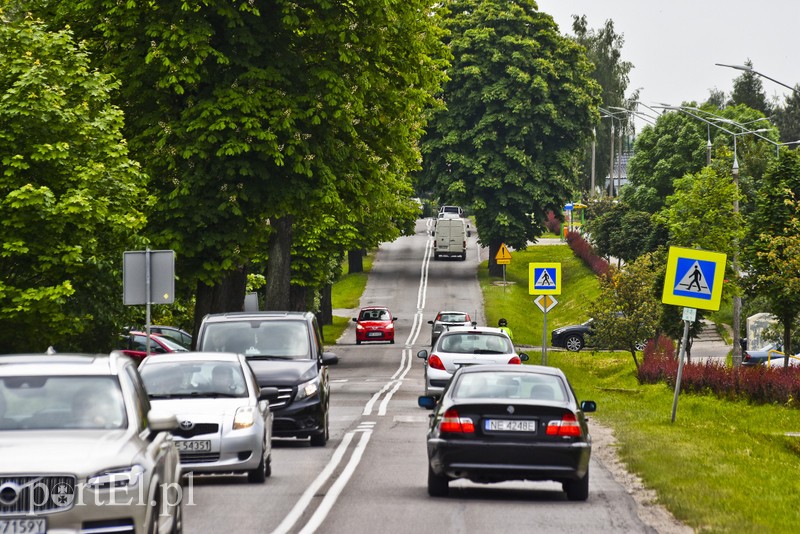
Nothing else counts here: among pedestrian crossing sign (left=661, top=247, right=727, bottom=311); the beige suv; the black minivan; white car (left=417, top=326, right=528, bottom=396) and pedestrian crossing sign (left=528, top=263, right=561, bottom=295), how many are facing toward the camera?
4

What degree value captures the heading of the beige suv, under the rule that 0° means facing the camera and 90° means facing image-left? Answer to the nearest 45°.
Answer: approximately 0°

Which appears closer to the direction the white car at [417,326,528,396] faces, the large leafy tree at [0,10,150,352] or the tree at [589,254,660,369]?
the tree

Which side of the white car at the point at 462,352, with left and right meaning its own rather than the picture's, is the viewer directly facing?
back

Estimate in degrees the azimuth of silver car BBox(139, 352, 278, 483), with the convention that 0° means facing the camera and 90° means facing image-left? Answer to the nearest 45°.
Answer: approximately 0°

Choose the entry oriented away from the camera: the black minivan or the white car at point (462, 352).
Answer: the white car

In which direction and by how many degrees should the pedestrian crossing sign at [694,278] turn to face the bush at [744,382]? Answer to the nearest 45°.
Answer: approximately 180°

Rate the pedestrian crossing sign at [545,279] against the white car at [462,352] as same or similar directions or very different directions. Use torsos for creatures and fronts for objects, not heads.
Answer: very different directions
